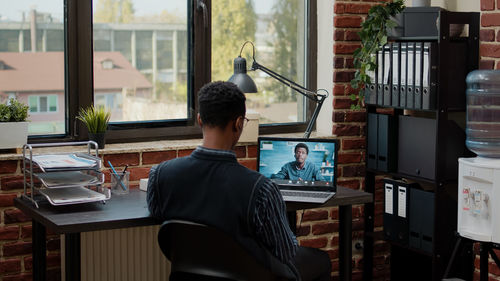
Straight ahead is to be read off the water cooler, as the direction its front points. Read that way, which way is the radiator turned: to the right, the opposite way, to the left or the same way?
to the left

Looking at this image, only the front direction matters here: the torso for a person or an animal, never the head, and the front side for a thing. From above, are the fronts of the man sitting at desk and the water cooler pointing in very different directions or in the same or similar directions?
very different directions

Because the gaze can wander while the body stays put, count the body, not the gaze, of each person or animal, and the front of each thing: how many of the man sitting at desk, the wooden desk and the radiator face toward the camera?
2

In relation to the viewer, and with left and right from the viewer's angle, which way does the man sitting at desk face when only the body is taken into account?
facing away from the viewer and to the right of the viewer

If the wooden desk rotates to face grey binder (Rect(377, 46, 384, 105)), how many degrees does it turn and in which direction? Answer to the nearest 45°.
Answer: approximately 135° to its left

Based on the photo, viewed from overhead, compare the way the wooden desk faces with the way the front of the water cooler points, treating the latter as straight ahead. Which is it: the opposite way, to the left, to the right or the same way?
to the left

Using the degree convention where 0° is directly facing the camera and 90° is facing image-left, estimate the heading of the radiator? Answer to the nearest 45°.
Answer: approximately 0°

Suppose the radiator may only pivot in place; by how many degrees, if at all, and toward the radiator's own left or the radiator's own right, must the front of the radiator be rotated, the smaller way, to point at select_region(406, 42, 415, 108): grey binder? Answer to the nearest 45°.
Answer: approximately 90° to the radiator's own left

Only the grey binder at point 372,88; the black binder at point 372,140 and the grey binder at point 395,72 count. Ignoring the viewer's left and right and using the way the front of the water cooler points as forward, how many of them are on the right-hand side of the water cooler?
3
